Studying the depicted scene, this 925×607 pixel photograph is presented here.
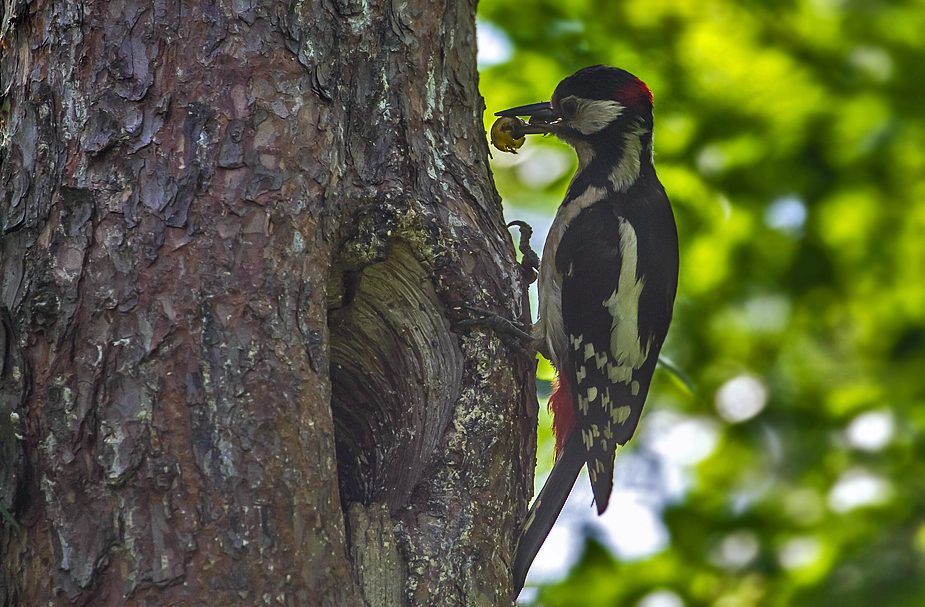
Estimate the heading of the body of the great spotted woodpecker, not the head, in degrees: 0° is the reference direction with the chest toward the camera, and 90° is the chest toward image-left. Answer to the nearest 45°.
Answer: approximately 90°
